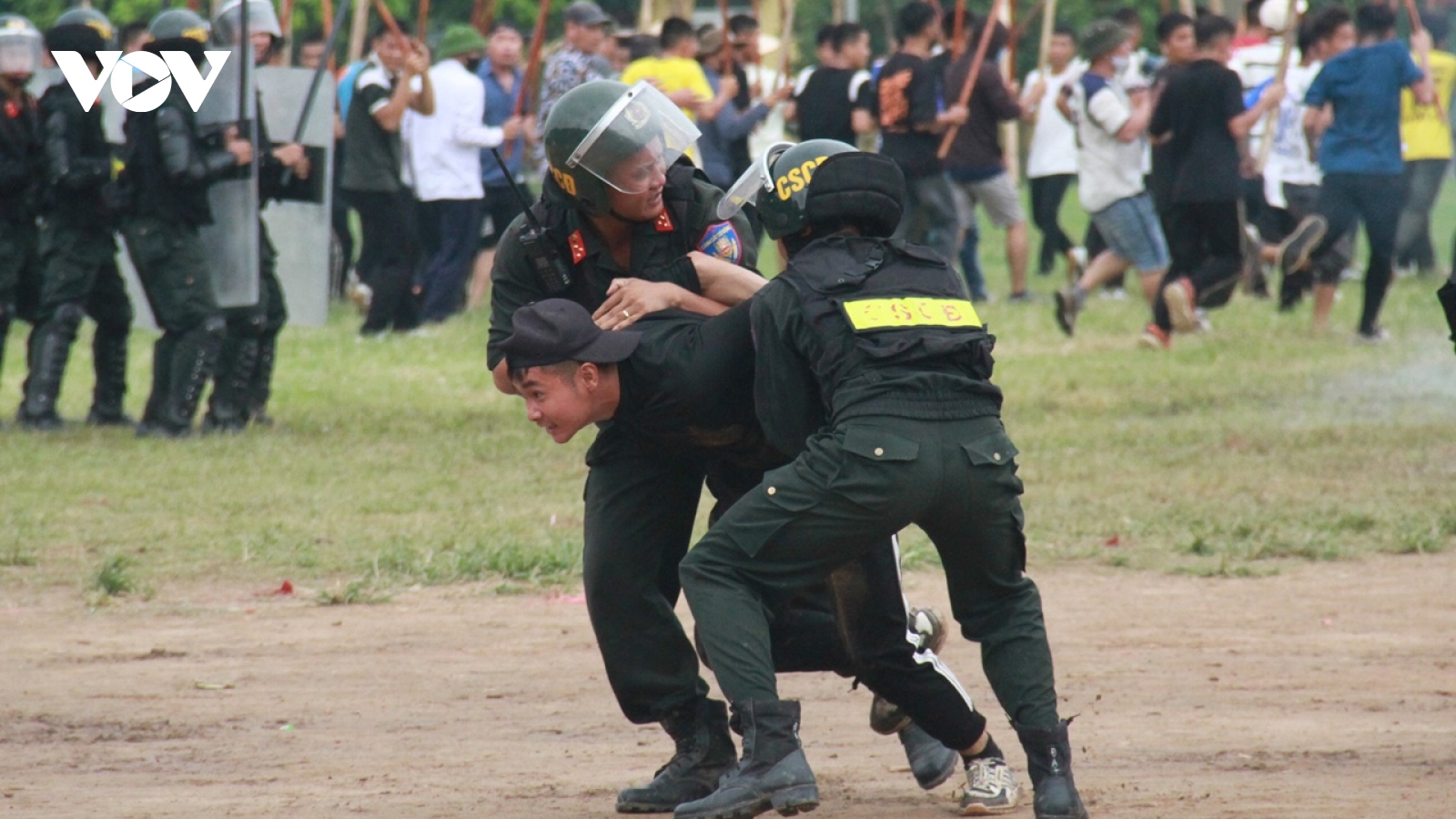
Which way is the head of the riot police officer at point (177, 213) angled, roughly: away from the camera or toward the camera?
away from the camera

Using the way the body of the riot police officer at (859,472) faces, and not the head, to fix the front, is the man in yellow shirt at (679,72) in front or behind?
in front

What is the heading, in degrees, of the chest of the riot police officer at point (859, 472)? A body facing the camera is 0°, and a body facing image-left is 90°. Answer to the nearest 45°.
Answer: approximately 135°

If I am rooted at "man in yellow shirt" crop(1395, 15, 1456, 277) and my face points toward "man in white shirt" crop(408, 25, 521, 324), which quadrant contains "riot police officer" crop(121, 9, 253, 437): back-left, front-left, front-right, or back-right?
front-left

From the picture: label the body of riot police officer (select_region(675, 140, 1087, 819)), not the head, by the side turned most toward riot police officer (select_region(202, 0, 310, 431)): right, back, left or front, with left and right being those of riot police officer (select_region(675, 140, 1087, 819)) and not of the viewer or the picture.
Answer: front

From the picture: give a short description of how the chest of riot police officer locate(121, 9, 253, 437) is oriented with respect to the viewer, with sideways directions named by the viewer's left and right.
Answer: facing to the right of the viewer

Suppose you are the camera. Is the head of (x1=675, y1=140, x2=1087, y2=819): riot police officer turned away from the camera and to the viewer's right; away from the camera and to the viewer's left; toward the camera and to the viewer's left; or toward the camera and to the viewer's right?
away from the camera and to the viewer's left

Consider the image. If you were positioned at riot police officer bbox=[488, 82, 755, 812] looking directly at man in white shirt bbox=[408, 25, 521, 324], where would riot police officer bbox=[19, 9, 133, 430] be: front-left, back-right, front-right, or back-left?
front-left

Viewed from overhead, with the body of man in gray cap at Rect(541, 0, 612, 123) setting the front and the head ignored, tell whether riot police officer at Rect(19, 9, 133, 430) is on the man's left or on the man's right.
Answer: on the man's right
